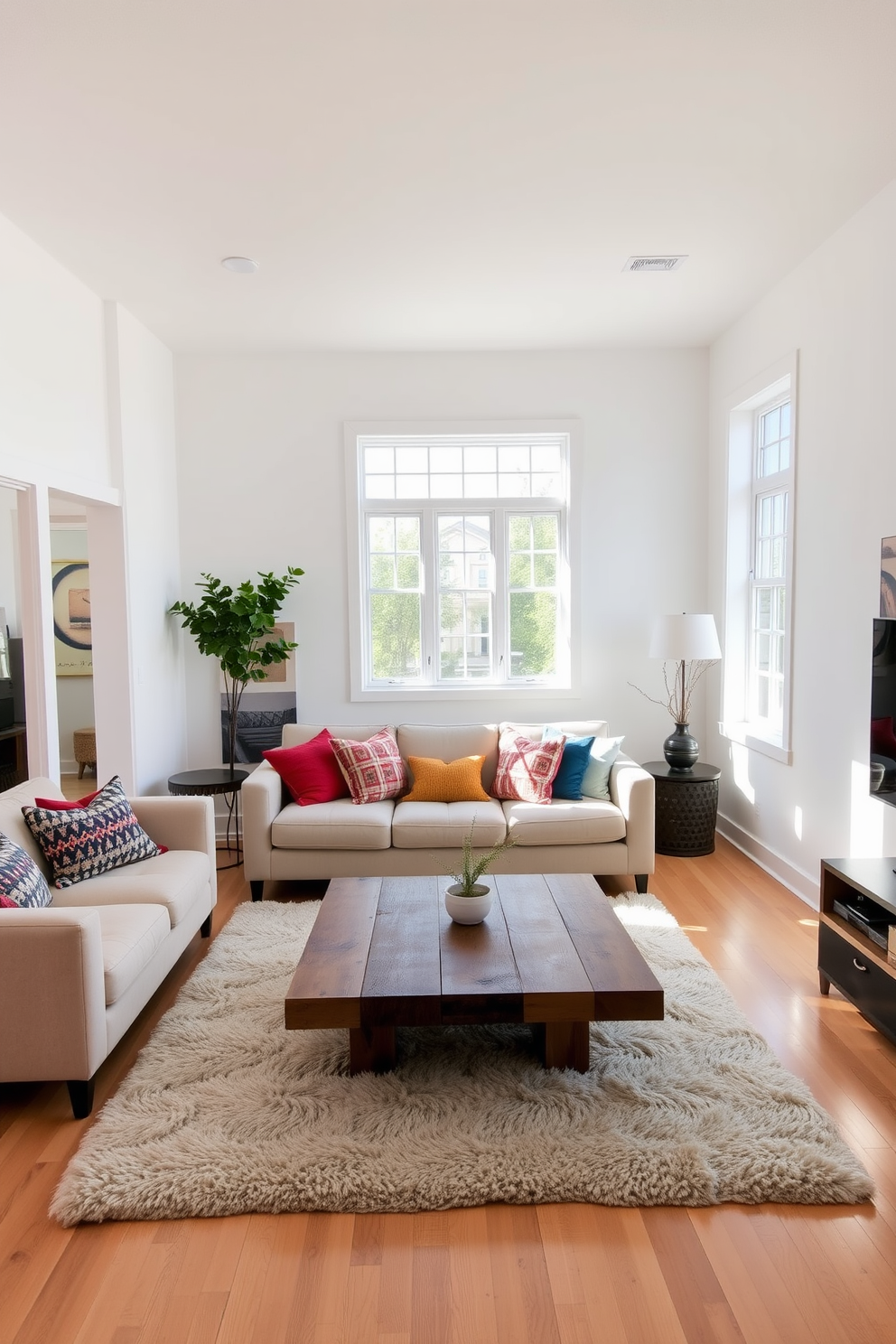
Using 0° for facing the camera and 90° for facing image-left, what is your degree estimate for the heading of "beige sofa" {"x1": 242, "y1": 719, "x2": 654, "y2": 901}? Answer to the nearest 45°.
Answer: approximately 0°

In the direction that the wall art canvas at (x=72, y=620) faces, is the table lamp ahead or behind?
ahead

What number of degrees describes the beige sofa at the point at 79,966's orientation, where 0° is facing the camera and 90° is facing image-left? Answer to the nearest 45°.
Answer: approximately 315°

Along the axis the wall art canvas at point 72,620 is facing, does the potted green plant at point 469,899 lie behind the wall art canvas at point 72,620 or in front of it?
in front

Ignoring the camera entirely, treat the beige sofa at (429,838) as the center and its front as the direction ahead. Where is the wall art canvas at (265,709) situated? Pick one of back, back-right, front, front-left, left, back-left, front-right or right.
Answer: back-right

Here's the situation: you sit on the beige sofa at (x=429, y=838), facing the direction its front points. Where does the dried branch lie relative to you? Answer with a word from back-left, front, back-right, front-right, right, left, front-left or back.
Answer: back-left

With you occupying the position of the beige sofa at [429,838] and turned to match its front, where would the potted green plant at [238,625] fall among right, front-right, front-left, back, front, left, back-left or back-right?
back-right

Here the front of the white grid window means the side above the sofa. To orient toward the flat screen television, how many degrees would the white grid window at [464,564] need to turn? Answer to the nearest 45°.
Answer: approximately 45° to its left

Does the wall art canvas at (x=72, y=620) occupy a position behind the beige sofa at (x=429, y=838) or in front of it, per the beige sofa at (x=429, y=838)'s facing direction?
behind

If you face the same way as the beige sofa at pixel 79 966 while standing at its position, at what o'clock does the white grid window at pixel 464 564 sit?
The white grid window is roughly at 9 o'clock from the beige sofa.
